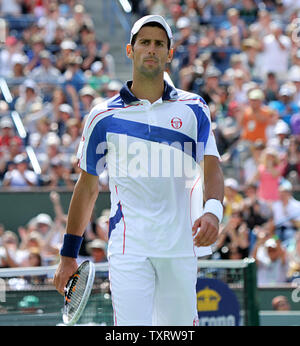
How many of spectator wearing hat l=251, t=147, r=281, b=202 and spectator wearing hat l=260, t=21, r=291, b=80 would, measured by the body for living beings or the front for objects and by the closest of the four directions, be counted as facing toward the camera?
2

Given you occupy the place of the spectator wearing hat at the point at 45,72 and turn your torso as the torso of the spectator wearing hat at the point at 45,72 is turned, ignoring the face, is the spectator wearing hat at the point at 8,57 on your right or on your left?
on your right

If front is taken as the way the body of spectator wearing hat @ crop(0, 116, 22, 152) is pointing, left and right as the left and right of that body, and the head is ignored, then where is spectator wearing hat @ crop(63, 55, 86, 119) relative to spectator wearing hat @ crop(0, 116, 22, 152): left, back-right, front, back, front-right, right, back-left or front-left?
back-left

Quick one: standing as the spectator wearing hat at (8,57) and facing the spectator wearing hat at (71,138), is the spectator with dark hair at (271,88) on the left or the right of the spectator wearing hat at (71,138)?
left

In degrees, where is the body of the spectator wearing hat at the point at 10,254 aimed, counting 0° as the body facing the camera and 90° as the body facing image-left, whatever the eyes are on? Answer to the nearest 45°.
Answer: approximately 0°
